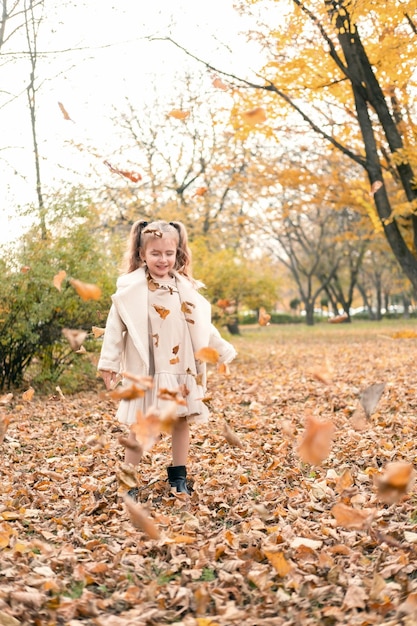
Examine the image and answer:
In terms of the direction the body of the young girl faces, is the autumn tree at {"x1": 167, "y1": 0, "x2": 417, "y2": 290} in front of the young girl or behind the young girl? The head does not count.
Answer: behind

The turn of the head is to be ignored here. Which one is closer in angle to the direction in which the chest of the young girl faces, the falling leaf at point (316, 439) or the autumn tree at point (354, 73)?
the falling leaf

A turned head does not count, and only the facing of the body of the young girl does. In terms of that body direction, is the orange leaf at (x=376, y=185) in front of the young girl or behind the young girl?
behind

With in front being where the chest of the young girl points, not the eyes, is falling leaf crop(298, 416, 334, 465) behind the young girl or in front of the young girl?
in front

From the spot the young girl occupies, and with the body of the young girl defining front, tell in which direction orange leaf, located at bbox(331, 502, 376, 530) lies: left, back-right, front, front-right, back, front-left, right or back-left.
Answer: front-left

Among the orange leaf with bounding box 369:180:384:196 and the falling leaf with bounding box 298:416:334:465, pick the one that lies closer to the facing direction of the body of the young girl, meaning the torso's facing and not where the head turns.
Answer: the falling leaf

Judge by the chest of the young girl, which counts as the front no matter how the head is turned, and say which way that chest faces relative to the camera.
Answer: toward the camera

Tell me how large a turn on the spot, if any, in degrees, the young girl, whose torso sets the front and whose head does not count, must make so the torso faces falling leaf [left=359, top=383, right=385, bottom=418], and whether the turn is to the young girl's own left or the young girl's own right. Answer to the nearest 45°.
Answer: approximately 90° to the young girl's own left

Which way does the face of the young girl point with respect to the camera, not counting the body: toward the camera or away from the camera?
toward the camera

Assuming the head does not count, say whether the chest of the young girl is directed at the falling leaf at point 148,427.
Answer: yes
